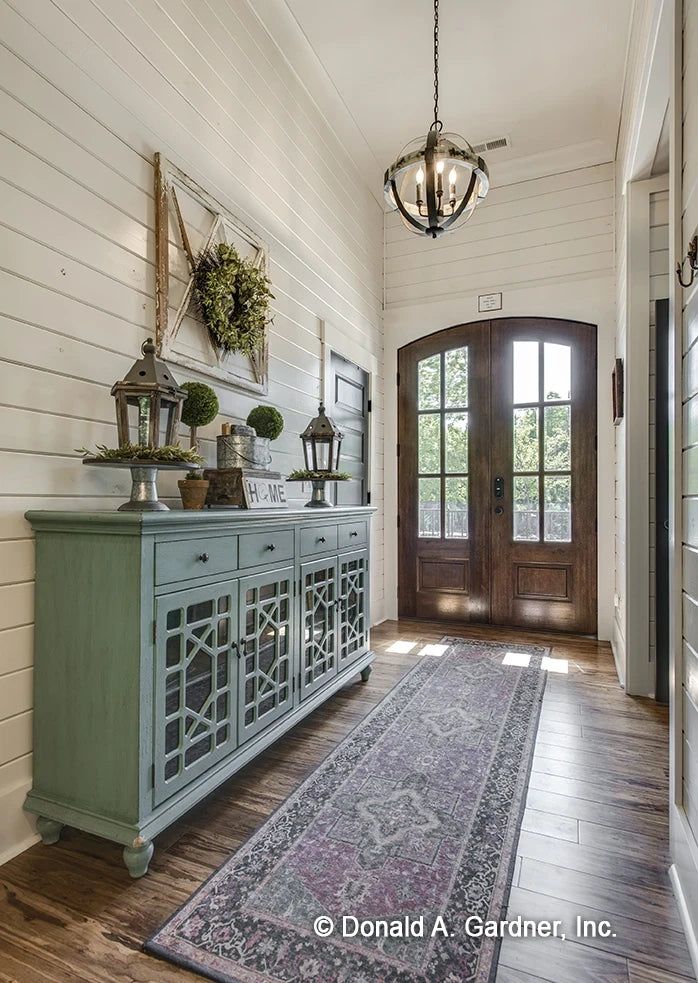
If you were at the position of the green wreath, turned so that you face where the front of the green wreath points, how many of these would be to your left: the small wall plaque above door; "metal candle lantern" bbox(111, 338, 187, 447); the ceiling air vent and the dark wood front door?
3

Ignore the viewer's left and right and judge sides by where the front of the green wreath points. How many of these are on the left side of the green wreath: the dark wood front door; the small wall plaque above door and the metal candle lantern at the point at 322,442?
3

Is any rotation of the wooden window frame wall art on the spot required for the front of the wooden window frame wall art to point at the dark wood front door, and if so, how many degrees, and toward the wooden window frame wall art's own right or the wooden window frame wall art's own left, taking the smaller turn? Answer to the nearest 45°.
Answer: approximately 90° to the wooden window frame wall art's own left

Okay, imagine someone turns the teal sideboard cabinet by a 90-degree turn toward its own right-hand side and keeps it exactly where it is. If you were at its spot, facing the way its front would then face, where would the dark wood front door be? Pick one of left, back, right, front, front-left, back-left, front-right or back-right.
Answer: back

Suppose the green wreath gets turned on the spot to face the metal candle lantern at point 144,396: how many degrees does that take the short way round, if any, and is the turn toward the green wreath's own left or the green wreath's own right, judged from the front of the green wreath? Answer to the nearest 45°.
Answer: approximately 90° to the green wreath's own right
